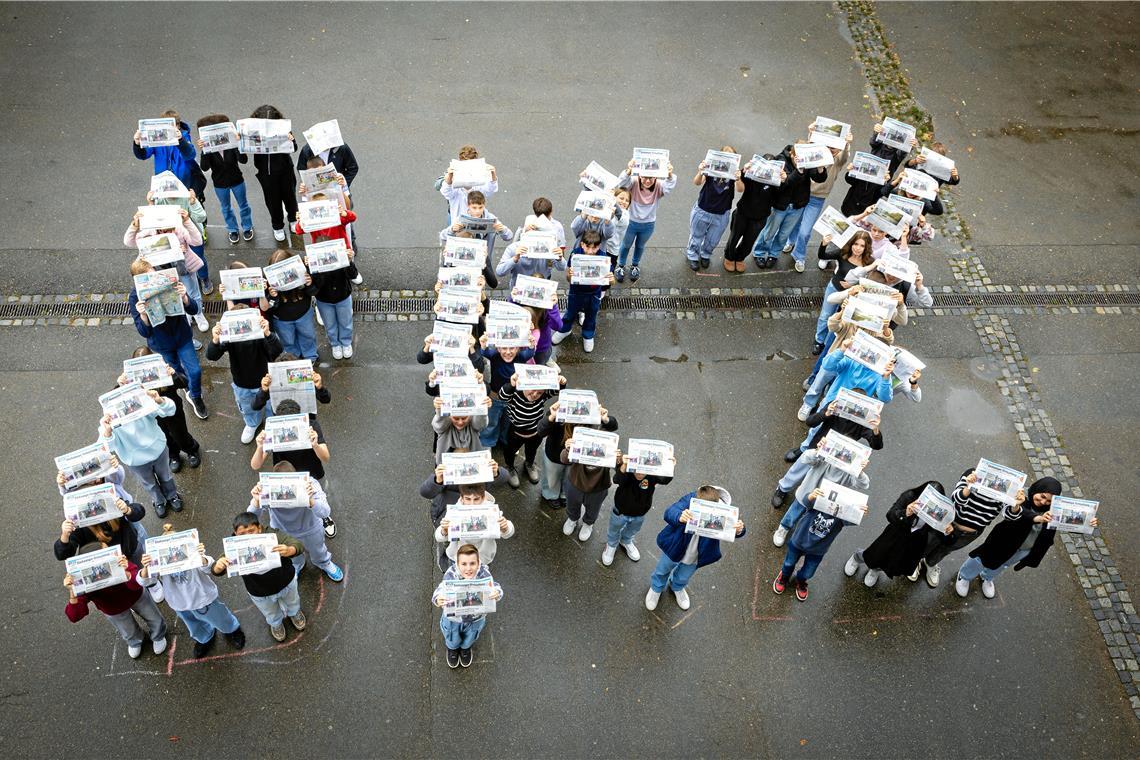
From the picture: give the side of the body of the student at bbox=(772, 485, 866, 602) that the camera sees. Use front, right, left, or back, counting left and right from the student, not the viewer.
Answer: front

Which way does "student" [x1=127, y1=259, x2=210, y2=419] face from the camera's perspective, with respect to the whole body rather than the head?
toward the camera

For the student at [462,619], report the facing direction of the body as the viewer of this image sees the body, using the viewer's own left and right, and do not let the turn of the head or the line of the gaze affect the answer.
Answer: facing the viewer

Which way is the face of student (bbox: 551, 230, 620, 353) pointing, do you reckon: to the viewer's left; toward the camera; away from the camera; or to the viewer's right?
toward the camera

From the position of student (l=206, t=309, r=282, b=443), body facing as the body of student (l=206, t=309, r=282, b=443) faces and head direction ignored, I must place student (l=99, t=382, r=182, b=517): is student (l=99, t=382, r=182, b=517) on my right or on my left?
on my right

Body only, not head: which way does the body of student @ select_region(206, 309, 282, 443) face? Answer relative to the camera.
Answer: toward the camera

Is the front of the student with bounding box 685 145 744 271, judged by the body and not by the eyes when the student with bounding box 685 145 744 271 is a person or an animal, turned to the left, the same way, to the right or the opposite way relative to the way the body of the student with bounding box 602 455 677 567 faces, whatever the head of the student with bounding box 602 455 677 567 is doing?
the same way

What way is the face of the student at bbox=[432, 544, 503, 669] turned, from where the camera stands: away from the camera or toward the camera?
toward the camera

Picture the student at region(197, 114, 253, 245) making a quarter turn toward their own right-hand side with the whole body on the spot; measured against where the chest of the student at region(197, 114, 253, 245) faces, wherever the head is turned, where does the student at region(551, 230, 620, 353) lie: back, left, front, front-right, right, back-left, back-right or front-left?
back-left

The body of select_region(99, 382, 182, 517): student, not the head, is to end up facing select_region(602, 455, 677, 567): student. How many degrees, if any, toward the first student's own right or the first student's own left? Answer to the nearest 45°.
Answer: approximately 45° to the first student's own left

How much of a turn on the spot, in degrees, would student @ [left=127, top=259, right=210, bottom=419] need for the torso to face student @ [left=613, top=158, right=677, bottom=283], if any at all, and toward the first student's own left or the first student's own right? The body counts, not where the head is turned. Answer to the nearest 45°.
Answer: approximately 90° to the first student's own left

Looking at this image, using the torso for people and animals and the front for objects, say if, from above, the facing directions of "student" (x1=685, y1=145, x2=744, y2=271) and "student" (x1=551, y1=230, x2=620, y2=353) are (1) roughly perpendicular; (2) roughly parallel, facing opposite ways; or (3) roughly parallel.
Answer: roughly parallel

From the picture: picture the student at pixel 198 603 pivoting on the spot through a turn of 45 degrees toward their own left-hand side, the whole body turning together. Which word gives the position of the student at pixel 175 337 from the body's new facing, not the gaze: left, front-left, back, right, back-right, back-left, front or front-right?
back-left

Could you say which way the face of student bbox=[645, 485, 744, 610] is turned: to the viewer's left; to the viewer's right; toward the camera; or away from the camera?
toward the camera

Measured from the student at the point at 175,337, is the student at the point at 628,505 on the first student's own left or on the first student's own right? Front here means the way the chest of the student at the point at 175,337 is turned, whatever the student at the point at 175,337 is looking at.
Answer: on the first student's own left
